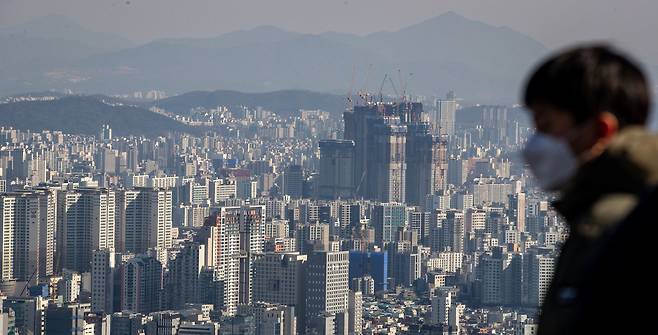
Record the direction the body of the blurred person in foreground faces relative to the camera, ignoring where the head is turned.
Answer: to the viewer's left

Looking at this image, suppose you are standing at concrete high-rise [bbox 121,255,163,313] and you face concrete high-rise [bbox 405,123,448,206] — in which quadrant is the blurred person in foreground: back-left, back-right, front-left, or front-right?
back-right

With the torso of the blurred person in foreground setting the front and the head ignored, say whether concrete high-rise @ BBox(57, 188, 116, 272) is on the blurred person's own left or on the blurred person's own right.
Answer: on the blurred person's own right

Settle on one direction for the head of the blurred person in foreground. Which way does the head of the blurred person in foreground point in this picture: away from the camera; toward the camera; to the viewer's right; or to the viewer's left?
to the viewer's left

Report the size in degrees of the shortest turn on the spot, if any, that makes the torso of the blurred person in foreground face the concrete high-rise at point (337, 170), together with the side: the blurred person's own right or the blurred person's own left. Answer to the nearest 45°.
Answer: approximately 90° to the blurred person's own right

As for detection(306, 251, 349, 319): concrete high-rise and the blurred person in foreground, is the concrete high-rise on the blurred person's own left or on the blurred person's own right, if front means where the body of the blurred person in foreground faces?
on the blurred person's own right

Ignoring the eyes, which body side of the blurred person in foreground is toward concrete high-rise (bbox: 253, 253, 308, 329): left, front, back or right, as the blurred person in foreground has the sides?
right

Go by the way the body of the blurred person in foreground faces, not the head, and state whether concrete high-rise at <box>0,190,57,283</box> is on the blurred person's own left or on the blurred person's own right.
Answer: on the blurred person's own right

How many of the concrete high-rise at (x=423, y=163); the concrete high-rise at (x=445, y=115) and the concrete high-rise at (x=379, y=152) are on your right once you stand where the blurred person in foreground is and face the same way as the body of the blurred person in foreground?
3

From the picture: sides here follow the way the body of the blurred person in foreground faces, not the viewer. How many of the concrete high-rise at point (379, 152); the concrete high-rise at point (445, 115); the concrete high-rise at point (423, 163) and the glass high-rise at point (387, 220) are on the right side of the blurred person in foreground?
4

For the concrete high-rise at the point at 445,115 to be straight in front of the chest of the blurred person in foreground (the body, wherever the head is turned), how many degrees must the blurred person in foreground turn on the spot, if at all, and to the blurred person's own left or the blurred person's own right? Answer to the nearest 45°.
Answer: approximately 90° to the blurred person's own right
